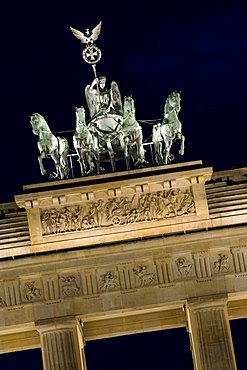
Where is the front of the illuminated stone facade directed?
toward the camera
